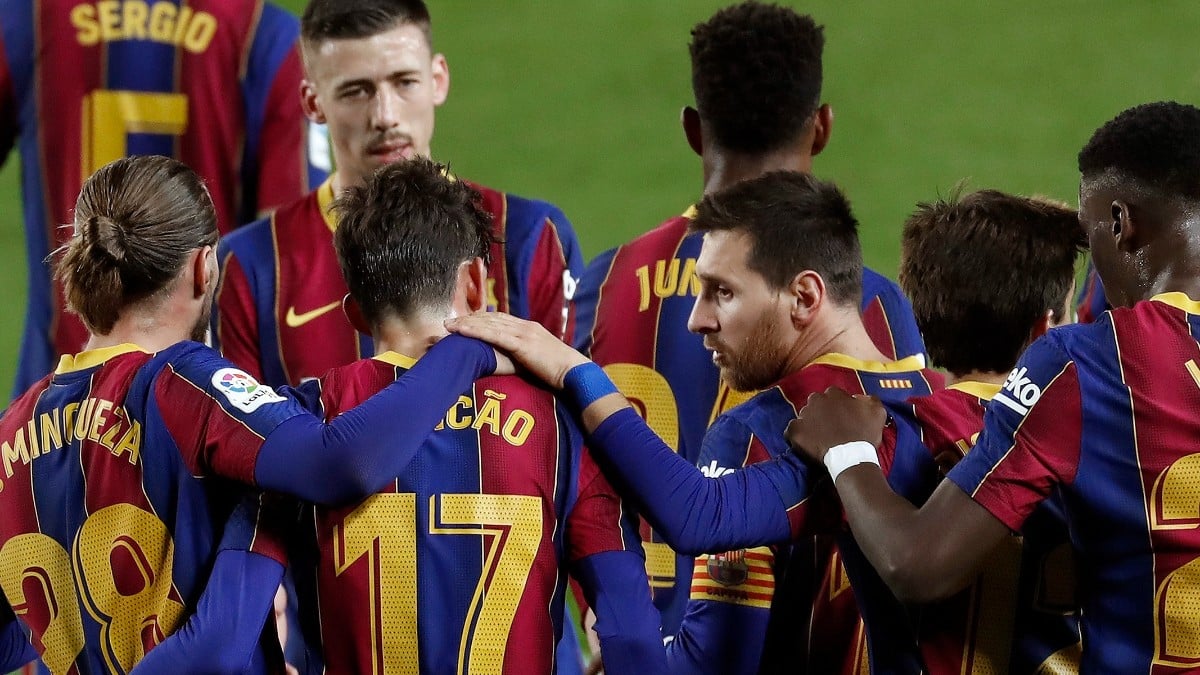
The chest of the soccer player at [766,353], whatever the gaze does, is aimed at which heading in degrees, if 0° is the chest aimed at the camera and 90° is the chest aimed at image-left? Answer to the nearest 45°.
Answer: approximately 135°

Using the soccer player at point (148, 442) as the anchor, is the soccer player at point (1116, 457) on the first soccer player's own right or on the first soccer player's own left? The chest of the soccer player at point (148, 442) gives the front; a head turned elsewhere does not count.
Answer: on the first soccer player's own right

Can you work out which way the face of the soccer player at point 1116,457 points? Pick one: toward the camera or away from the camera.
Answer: away from the camera

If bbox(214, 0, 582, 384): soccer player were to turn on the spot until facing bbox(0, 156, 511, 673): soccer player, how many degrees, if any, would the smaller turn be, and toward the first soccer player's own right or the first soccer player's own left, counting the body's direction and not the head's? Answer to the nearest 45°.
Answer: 0° — they already face them

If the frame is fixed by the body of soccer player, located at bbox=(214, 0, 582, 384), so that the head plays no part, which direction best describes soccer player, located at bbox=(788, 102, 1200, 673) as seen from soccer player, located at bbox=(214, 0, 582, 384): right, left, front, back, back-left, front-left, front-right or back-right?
front-left

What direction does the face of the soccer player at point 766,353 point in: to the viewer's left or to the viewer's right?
to the viewer's left

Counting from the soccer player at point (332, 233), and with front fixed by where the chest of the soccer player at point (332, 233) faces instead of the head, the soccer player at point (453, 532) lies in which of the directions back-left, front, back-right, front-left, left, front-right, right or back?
front

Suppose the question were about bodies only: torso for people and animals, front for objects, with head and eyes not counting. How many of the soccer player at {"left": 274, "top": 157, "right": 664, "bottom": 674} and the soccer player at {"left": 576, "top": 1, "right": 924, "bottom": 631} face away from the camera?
2

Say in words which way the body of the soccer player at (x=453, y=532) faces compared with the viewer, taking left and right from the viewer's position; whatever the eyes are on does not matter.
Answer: facing away from the viewer

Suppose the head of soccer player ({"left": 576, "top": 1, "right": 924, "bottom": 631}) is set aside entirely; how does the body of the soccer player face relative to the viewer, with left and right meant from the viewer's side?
facing away from the viewer

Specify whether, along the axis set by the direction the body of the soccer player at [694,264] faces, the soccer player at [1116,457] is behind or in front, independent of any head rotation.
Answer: behind

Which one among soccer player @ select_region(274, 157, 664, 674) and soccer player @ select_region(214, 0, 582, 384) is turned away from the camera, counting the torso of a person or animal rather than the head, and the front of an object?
soccer player @ select_region(274, 157, 664, 674)

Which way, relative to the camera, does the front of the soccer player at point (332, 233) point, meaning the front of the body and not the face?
toward the camera
